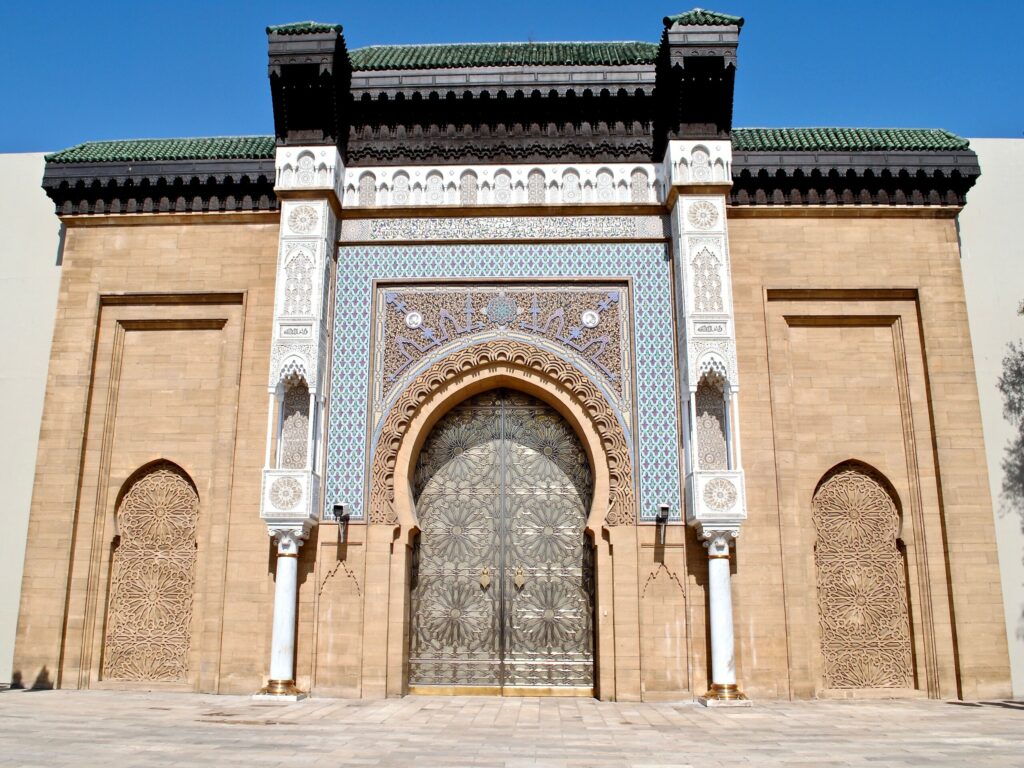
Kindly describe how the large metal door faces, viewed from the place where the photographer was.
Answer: facing the viewer

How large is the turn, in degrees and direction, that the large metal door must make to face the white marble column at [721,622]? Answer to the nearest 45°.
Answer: approximately 45° to its left
